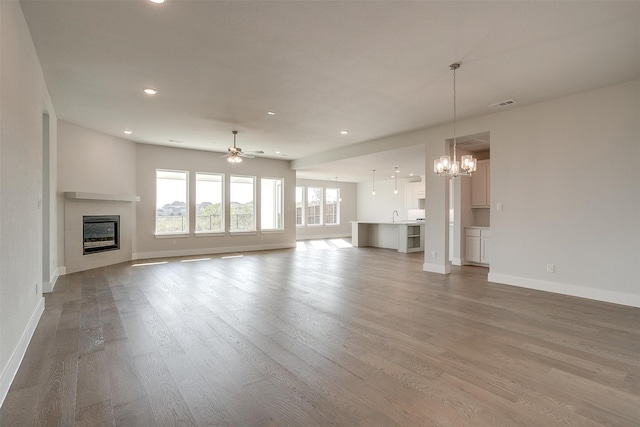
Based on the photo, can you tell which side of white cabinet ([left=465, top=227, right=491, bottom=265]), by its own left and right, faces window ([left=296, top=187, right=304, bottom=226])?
right

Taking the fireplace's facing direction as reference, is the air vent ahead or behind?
ahead

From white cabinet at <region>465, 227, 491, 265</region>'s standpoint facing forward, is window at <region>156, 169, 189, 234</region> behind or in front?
in front

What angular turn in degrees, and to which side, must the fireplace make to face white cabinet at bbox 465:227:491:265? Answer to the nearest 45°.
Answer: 0° — it already faces it

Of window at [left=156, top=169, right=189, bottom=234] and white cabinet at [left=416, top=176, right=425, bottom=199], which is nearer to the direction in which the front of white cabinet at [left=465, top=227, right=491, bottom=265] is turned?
the window

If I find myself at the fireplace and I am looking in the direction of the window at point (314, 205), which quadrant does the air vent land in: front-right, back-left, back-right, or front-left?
front-right

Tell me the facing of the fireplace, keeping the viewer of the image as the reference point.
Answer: facing the viewer and to the right of the viewer

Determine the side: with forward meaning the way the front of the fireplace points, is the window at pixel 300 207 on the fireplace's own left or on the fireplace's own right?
on the fireplace's own left

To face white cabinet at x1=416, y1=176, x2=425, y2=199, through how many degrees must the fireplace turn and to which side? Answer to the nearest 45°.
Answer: approximately 45° to its left

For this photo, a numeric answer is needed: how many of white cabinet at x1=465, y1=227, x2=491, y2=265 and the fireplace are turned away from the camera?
0

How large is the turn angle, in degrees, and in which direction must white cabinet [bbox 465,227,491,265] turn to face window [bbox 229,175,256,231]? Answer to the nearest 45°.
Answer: approximately 45° to its right

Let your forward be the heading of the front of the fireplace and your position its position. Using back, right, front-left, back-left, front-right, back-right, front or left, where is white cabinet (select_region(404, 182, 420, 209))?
front-left

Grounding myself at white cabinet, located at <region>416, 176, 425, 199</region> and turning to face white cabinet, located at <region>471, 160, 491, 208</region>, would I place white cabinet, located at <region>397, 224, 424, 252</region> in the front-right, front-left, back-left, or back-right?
front-right

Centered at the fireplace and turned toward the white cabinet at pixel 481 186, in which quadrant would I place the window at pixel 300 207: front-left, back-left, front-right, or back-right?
front-left

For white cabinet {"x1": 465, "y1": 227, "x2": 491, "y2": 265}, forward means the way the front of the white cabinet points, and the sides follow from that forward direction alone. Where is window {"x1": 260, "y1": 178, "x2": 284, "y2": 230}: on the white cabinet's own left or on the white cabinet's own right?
on the white cabinet's own right

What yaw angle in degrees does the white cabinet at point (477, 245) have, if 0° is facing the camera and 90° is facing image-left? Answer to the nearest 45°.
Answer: approximately 45°

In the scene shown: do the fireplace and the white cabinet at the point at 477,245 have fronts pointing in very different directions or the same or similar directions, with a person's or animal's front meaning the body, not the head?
very different directions
